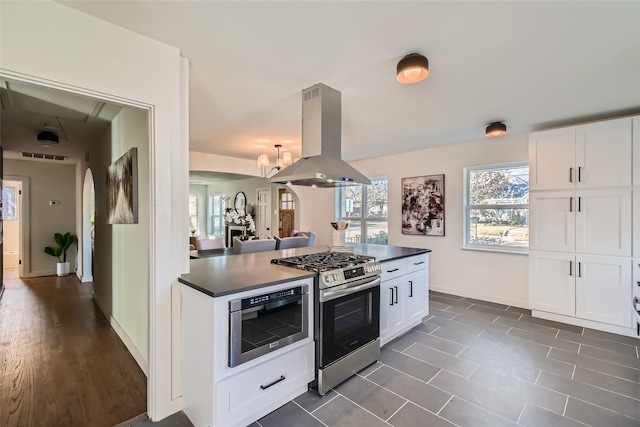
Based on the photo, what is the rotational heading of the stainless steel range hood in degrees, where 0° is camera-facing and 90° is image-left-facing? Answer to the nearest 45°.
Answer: approximately 315°

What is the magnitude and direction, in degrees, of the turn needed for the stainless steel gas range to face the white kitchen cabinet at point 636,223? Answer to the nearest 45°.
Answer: approximately 45° to its left

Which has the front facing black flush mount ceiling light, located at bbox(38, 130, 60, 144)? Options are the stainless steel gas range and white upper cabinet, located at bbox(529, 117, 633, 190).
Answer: the white upper cabinet

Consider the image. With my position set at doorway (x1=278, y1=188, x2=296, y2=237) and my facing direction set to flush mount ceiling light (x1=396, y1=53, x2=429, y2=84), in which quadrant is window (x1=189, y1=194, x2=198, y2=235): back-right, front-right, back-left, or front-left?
back-right

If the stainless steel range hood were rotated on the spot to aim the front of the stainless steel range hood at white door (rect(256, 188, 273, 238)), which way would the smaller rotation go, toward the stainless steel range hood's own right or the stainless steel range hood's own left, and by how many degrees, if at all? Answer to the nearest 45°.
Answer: approximately 135° to the stainless steel range hood's own left

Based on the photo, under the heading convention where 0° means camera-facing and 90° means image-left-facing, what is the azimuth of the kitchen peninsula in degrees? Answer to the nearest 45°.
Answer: approximately 315°
